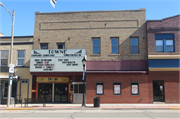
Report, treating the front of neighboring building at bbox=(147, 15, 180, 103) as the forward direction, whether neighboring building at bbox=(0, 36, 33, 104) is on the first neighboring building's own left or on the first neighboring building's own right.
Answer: on the first neighboring building's own right

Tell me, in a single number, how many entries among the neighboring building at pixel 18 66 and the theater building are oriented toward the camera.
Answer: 2

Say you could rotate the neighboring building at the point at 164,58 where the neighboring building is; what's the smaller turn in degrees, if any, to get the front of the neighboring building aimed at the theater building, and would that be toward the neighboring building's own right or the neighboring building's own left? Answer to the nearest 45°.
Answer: approximately 90° to the neighboring building's own right

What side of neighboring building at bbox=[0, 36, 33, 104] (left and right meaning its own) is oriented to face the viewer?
front

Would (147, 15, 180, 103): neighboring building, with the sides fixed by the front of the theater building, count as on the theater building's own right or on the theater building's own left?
on the theater building's own left

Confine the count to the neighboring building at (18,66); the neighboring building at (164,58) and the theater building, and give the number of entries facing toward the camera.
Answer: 3

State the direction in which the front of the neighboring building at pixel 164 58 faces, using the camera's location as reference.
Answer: facing the viewer

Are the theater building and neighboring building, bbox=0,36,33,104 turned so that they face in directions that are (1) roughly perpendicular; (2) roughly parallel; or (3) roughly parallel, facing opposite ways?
roughly parallel

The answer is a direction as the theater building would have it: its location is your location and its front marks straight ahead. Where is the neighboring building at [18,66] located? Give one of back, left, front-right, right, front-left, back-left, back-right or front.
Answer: right

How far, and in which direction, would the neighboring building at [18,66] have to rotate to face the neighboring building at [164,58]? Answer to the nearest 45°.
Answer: approximately 45° to its left
